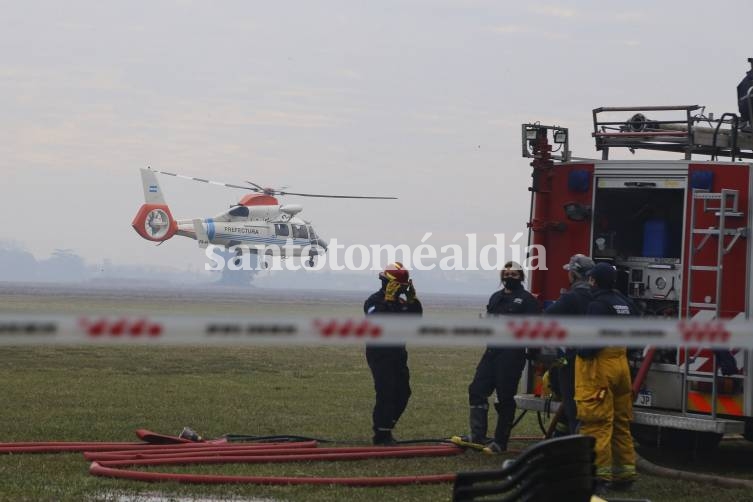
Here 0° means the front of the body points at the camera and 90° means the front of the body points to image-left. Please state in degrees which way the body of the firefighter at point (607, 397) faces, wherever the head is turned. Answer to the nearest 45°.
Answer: approximately 135°

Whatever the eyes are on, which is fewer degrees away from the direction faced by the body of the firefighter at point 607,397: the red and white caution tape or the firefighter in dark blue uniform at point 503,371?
the firefighter in dark blue uniform

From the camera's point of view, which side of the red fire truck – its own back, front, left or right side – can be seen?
back

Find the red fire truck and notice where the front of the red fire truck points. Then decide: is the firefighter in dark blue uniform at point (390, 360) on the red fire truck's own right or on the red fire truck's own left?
on the red fire truck's own left

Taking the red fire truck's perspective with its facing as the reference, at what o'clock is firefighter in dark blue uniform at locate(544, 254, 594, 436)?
The firefighter in dark blue uniform is roughly at 7 o'clock from the red fire truck.
